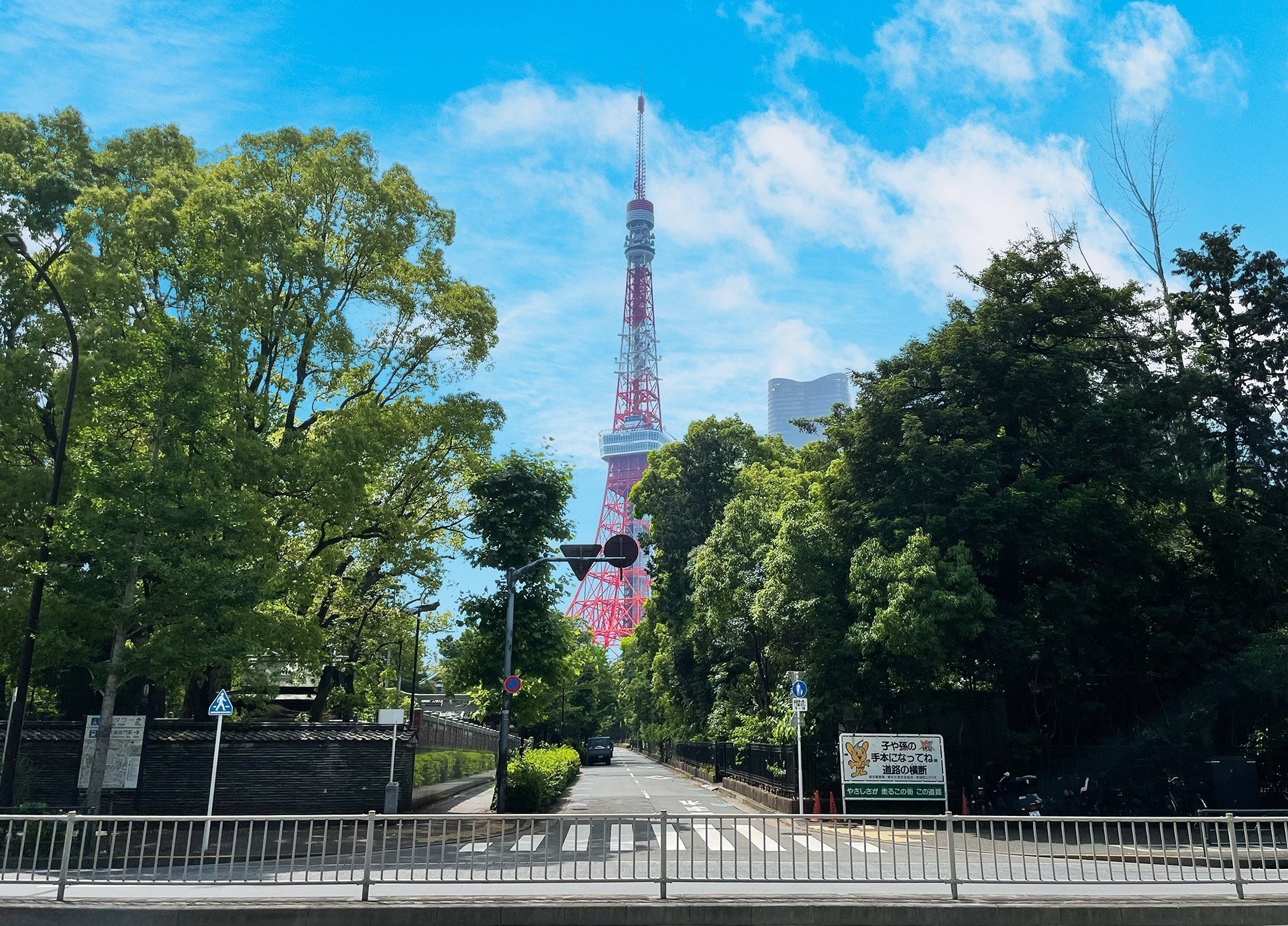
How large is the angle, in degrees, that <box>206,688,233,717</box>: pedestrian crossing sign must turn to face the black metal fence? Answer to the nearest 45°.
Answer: approximately 90° to its left

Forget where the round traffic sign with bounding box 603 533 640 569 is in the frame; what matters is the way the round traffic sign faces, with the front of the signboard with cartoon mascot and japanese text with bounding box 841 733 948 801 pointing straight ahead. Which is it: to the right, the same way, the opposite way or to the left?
the opposite way

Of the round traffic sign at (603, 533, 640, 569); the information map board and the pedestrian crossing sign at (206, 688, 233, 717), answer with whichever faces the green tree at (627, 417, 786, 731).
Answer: the round traffic sign

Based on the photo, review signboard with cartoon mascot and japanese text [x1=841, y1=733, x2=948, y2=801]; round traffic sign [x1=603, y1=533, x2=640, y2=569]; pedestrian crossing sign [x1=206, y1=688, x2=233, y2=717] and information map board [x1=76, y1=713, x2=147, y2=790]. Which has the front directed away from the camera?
the round traffic sign

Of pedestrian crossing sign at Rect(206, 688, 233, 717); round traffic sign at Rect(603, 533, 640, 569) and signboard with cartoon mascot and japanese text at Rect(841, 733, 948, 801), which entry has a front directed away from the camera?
the round traffic sign

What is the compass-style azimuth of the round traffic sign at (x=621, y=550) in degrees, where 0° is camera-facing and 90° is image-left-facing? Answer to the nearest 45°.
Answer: approximately 180°

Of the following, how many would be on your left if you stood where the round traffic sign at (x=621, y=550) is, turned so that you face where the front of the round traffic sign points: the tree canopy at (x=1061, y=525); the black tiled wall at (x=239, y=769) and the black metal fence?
1
